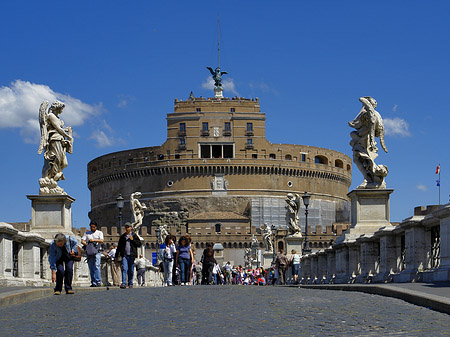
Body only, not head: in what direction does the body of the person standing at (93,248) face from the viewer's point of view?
toward the camera

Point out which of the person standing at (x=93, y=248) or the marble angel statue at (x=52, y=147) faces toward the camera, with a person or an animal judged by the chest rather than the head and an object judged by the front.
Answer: the person standing

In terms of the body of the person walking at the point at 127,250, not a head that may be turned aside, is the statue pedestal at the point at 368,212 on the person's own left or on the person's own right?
on the person's own left

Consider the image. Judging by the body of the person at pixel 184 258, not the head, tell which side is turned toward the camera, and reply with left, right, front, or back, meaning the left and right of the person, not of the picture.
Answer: front

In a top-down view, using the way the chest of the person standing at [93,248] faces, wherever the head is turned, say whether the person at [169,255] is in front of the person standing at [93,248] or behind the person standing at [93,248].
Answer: behind

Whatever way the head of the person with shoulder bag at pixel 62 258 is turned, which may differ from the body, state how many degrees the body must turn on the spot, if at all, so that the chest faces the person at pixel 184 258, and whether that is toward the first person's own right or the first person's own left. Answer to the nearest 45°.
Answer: approximately 180°

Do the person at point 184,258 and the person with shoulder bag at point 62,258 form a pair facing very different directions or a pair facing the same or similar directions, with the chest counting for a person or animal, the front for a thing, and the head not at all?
same or similar directions

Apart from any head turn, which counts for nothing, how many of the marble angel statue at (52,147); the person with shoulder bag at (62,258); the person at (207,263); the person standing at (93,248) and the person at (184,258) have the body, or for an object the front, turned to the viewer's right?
1

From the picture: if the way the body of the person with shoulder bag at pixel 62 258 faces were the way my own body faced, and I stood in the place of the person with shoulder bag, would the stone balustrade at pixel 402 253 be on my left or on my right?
on my left

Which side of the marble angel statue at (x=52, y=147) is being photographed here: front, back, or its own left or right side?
right

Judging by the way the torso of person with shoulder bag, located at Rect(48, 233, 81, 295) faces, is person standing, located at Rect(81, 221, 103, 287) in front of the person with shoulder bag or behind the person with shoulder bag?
behind
